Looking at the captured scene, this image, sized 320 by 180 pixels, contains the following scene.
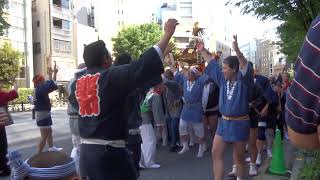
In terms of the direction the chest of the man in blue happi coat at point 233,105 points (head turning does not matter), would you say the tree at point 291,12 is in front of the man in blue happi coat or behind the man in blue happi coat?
behind

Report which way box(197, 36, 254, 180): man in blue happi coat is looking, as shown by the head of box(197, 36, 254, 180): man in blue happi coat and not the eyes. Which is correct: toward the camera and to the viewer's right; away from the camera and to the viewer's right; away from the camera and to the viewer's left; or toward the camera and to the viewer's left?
toward the camera and to the viewer's left

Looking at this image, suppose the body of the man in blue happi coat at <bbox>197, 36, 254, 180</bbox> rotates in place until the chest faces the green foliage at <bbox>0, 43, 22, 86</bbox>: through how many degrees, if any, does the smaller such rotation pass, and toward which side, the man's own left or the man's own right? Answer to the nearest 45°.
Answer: approximately 90° to the man's own right

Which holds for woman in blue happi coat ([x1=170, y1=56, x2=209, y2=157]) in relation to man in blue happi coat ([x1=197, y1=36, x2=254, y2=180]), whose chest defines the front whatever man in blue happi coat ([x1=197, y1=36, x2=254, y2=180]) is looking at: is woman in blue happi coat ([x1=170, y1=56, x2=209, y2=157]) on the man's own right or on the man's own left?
on the man's own right

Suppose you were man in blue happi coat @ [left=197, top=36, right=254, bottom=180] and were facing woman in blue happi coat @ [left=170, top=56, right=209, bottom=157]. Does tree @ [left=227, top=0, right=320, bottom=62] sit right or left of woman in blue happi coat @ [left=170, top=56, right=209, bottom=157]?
right
